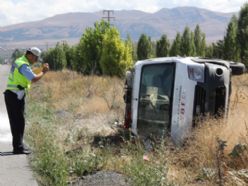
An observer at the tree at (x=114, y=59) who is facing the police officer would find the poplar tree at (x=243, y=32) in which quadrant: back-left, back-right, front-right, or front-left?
back-left

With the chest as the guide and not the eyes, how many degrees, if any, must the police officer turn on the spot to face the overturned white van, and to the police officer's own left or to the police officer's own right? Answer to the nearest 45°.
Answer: approximately 45° to the police officer's own right

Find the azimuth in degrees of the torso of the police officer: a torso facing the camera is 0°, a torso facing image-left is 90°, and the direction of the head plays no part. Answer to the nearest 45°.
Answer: approximately 270°

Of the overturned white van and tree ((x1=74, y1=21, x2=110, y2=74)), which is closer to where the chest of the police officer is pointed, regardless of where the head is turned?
the overturned white van

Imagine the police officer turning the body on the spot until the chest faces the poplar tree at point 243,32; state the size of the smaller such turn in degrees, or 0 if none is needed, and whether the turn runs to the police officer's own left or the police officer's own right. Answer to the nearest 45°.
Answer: approximately 45° to the police officer's own left

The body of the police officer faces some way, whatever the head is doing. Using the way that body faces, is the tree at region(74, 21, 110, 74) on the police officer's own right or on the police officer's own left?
on the police officer's own left

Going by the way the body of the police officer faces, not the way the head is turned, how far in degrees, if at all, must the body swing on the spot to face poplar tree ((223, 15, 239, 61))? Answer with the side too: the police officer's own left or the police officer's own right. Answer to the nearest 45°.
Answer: approximately 45° to the police officer's own left

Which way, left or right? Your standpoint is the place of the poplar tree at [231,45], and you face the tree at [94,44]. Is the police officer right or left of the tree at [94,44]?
left

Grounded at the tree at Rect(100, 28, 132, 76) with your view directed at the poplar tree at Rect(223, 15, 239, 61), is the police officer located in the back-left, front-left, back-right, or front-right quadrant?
back-right

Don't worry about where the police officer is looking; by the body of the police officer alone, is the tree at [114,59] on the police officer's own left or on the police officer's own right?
on the police officer's own left
